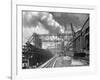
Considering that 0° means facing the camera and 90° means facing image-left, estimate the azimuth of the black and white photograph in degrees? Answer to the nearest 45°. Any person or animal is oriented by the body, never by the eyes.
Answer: approximately 315°
